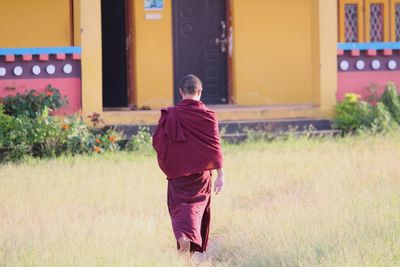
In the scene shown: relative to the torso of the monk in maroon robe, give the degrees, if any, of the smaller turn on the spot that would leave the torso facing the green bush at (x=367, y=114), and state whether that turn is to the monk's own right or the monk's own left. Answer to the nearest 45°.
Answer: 0° — they already face it

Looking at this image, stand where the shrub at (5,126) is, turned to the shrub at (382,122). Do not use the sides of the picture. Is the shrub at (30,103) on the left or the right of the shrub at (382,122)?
left

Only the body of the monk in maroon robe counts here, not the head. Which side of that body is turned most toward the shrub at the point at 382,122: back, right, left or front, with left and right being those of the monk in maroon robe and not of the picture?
front

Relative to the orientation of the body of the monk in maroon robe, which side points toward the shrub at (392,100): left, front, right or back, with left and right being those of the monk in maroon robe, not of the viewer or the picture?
front

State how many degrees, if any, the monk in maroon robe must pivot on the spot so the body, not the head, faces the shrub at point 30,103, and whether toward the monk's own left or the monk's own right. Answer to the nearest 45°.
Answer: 0° — they already face it

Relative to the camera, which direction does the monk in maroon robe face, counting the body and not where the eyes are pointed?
away from the camera
